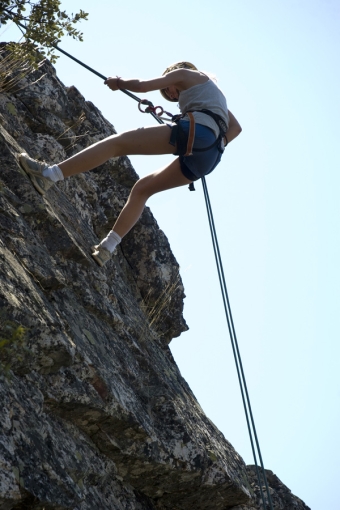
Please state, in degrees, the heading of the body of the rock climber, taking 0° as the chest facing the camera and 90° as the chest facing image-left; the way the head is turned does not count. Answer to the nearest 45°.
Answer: approximately 90°
